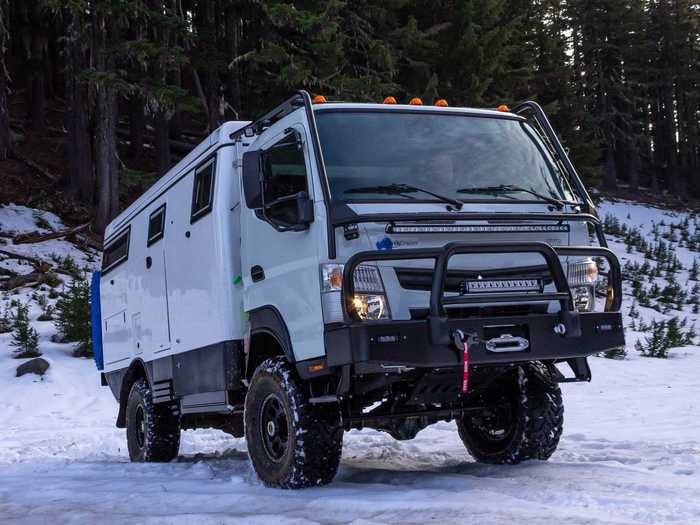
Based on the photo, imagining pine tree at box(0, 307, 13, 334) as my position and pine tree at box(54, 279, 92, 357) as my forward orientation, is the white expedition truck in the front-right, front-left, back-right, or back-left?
front-right

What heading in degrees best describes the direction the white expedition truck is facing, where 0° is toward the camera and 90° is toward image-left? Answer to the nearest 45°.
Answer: approximately 315°

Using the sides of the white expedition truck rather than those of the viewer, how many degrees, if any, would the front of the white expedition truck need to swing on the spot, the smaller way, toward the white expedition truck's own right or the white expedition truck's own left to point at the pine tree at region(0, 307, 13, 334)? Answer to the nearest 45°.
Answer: approximately 180°

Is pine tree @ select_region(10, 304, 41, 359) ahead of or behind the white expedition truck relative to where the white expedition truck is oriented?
behind

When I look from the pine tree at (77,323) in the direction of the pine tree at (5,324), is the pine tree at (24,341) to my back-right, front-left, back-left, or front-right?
front-left

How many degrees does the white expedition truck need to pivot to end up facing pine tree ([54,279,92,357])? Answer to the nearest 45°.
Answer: approximately 180°
